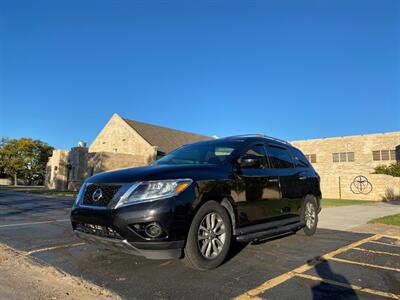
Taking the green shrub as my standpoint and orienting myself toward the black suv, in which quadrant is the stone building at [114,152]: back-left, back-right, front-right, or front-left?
front-right

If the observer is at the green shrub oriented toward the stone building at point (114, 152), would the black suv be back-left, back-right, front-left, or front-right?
front-left

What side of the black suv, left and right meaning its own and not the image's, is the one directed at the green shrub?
back

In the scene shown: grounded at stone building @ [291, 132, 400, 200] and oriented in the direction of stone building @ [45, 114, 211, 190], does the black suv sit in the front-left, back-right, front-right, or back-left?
front-left

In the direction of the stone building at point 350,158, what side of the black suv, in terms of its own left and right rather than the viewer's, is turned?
back

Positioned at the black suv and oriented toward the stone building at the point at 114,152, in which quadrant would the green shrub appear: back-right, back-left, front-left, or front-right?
front-right

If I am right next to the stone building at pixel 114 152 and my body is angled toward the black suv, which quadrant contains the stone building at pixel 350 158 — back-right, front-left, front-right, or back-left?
front-left

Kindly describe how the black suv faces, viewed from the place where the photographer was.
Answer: facing the viewer and to the left of the viewer

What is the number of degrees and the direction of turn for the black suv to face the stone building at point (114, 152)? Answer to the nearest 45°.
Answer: approximately 135° to its right
